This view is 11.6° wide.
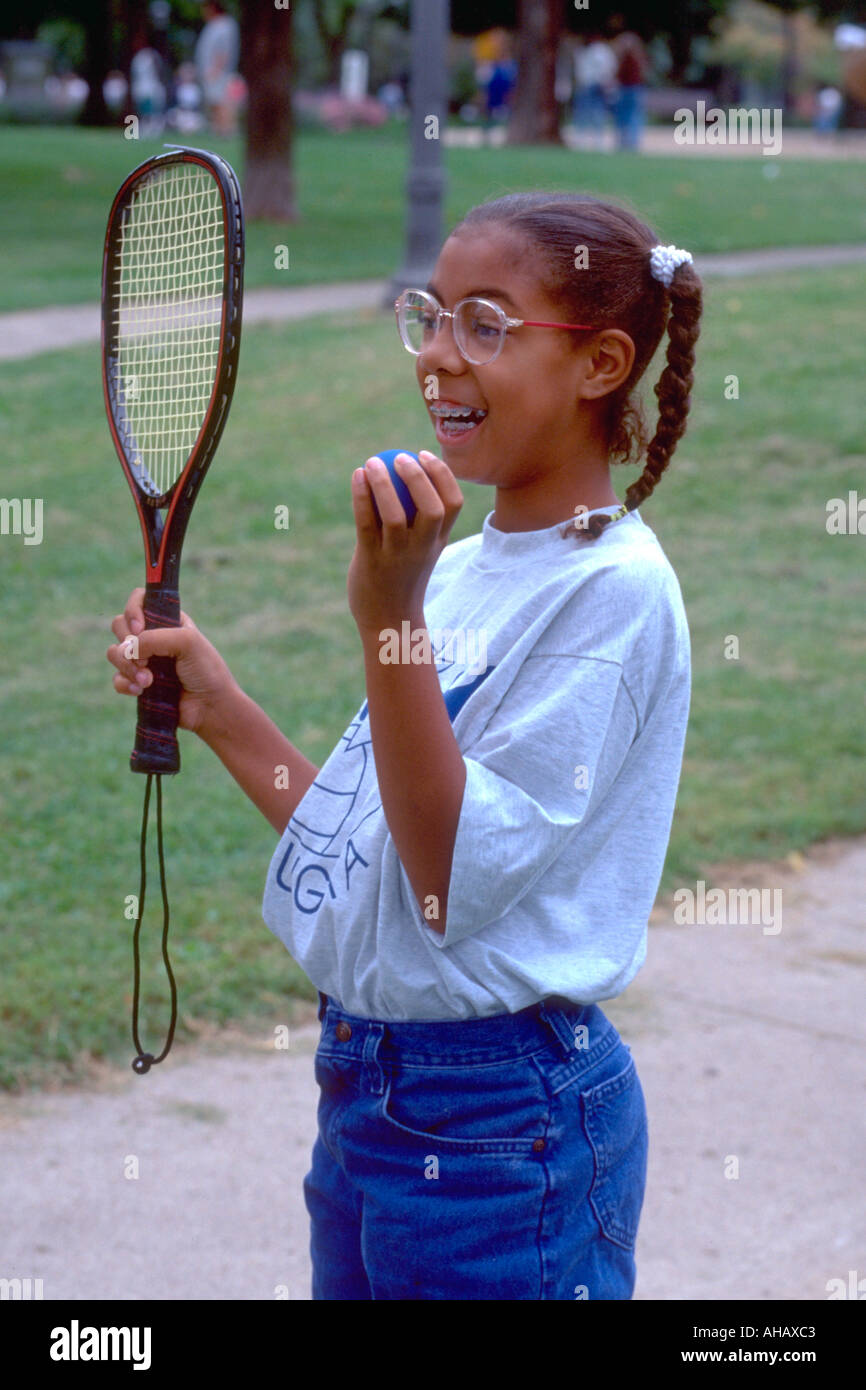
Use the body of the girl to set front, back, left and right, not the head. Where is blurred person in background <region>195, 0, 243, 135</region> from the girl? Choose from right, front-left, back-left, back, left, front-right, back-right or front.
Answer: back-right

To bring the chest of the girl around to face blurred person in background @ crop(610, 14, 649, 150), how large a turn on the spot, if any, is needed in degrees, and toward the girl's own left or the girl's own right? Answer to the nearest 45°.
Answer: approximately 135° to the girl's own right

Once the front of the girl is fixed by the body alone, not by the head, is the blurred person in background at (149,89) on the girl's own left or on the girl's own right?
on the girl's own right

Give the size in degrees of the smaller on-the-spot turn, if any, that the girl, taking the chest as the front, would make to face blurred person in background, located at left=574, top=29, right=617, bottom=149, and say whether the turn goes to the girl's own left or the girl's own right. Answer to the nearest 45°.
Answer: approximately 135° to the girl's own right

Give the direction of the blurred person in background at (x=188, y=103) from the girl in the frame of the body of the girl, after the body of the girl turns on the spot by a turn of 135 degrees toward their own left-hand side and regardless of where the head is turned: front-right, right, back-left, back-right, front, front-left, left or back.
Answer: left

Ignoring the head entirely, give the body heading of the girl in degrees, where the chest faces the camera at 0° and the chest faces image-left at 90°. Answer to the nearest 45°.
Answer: approximately 45°

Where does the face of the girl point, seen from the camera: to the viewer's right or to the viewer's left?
to the viewer's left

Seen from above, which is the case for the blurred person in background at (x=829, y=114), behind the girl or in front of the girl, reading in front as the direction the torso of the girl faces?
behind

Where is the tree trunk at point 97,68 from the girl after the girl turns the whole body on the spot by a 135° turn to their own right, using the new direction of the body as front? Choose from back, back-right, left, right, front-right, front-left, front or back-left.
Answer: front

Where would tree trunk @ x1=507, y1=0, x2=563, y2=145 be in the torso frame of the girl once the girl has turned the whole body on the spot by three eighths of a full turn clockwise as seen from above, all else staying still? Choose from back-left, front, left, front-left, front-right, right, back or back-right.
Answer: front
